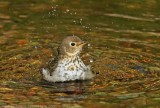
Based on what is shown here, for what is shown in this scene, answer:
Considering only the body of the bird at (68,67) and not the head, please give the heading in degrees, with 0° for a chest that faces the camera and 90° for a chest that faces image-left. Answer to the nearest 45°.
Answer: approximately 315°
